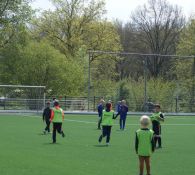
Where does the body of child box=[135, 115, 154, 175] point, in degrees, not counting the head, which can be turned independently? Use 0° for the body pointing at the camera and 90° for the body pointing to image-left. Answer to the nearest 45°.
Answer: approximately 180°

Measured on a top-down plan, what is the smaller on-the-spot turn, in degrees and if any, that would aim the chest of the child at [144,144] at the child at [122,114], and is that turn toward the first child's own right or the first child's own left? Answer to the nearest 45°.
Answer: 0° — they already face them
